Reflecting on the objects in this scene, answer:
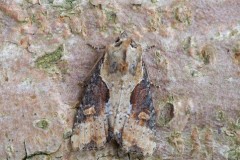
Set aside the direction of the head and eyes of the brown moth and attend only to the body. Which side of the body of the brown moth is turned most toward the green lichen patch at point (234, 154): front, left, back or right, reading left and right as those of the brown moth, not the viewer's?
right

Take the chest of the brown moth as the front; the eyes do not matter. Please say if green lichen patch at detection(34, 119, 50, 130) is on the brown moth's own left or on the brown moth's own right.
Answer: on the brown moth's own left

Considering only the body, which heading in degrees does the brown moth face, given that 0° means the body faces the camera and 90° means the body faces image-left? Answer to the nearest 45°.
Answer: approximately 180°

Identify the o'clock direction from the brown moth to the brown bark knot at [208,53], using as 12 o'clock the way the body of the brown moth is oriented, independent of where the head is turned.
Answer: The brown bark knot is roughly at 3 o'clock from the brown moth.
